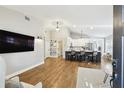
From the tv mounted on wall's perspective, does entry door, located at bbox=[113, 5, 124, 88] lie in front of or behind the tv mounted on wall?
in front

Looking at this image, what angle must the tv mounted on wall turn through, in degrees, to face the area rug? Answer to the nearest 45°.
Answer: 0° — it already faces it

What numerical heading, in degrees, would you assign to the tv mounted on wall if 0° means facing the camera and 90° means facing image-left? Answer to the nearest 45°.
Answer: approximately 315°
